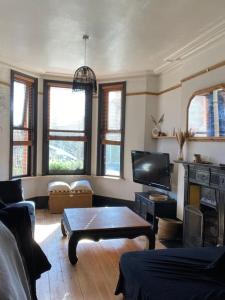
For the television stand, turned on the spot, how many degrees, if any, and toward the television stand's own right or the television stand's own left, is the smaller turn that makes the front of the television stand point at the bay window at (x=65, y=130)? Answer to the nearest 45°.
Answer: approximately 90° to the television stand's own right

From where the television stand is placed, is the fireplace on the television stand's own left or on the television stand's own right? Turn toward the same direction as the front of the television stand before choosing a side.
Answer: on the television stand's own left

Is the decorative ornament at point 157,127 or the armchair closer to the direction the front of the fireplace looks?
the armchair

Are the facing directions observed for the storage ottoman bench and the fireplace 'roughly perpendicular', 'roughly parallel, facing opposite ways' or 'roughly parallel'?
roughly perpendicular

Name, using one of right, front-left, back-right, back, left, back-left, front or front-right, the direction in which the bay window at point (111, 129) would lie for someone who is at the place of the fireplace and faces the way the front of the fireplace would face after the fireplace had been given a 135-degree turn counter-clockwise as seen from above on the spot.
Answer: back-left

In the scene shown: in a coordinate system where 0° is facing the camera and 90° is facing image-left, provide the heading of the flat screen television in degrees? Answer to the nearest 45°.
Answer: approximately 45°

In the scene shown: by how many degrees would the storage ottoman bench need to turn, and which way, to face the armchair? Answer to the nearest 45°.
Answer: approximately 45° to its right

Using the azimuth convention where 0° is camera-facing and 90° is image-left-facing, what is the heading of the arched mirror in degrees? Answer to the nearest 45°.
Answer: approximately 45°

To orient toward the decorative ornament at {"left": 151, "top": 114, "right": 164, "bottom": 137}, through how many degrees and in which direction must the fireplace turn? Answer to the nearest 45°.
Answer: approximately 90° to its right
